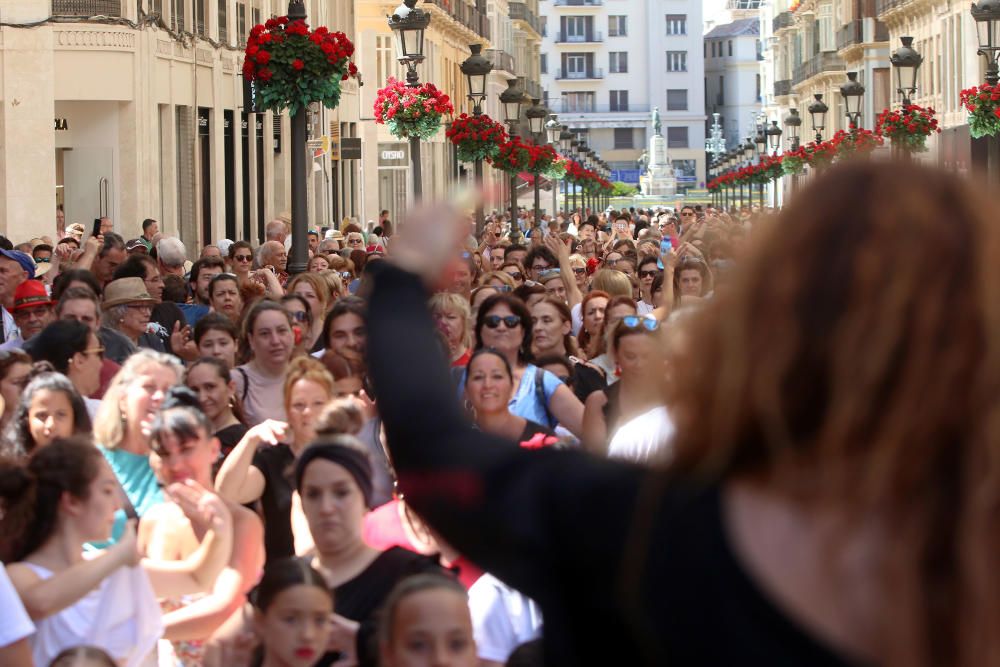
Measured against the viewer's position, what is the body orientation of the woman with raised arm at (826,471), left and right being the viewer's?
facing away from the viewer

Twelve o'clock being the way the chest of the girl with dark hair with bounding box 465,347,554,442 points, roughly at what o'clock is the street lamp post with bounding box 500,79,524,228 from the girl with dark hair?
The street lamp post is roughly at 6 o'clock from the girl with dark hair.

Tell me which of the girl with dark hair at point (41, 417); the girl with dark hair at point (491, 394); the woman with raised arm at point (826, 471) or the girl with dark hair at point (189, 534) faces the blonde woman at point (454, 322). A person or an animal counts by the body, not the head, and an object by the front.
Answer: the woman with raised arm

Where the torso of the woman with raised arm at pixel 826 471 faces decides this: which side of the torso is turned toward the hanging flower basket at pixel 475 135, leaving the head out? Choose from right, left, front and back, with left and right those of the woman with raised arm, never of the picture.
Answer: front

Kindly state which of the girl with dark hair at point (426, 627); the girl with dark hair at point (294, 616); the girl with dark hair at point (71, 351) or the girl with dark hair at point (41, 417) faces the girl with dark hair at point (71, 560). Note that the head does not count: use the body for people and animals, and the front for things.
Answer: the girl with dark hair at point (41, 417)

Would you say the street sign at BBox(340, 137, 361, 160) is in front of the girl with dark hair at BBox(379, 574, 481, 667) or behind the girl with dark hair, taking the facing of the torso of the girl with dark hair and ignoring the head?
behind

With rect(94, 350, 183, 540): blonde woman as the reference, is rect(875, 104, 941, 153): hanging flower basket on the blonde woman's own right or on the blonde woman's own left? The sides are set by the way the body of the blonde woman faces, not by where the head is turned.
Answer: on the blonde woman's own left

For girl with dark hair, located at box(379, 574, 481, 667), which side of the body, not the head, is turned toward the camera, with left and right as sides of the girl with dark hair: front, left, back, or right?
front

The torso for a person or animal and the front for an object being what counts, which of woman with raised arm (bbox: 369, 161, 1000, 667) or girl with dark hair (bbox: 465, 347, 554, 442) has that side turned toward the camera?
the girl with dark hair

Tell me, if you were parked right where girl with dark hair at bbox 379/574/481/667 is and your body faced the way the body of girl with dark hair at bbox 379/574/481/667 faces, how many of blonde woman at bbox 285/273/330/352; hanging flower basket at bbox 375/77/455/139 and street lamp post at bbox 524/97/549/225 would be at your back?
3

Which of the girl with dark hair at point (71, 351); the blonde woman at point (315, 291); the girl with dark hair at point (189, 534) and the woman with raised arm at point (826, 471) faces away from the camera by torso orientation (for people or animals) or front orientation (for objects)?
the woman with raised arm

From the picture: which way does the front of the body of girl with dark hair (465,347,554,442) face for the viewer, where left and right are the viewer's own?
facing the viewer

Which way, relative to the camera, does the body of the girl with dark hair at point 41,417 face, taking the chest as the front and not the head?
toward the camera

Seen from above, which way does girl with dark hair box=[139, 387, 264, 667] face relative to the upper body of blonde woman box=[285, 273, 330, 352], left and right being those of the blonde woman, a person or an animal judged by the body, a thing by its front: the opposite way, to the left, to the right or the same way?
the same way

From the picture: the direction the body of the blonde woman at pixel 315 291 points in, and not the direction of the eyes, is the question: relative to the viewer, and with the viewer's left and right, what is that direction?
facing the viewer and to the left of the viewer
